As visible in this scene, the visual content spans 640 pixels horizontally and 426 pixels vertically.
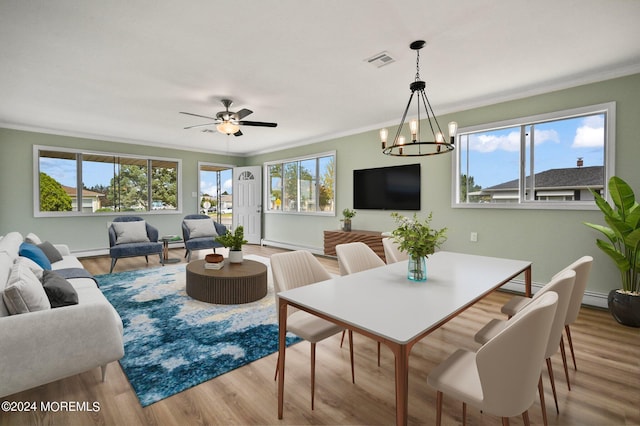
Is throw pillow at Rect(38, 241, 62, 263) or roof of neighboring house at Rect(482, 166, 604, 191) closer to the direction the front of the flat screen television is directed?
the throw pillow

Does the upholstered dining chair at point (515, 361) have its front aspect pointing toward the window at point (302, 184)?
yes

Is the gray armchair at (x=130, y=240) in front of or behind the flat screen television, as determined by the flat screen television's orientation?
in front

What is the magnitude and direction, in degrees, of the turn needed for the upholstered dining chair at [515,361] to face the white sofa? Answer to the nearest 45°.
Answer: approximately 45° to its left

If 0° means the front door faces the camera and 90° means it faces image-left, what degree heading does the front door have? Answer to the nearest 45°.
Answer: approximately 45°

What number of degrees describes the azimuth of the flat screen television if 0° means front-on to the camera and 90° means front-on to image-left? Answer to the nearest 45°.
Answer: approximately 45°

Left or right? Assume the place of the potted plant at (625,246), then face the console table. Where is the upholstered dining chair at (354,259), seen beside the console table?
left
